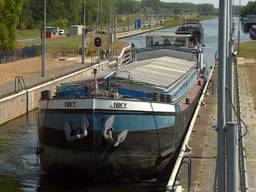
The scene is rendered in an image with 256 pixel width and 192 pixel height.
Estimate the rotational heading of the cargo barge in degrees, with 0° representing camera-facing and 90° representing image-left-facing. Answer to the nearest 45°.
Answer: approximately 0°
